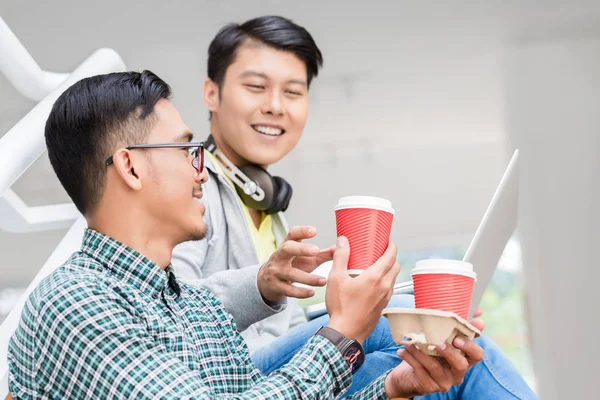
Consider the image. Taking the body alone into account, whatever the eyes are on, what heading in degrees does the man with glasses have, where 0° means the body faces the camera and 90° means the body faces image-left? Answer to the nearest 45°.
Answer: approximately 270°

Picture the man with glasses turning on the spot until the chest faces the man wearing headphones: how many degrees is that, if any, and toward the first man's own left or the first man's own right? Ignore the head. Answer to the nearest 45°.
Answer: approximately 90° to the first man's own left

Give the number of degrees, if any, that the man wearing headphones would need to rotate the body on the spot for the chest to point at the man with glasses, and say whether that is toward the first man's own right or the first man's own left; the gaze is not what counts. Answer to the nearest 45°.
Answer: approximately 45° to the first man's own right

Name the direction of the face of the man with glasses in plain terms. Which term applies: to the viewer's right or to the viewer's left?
to the viewer's right

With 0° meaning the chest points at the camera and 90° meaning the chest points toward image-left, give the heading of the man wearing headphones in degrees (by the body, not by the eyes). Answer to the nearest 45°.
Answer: approximately 315°
